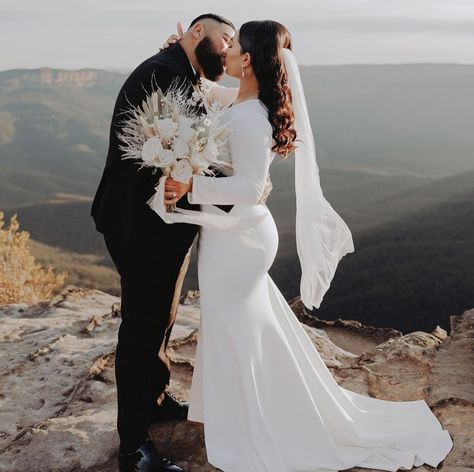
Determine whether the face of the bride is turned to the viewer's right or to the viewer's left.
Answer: to the viewer's left

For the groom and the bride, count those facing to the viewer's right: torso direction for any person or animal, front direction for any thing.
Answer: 1

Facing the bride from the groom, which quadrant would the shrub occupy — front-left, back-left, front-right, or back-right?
back-left

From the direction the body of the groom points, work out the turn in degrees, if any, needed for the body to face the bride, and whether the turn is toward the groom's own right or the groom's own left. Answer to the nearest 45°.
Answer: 0° — they already face them

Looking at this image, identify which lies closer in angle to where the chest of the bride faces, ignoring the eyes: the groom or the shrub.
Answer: the groom

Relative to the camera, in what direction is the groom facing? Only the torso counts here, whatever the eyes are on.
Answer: to the viewer's right

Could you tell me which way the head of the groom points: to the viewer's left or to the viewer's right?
to the viewer's right

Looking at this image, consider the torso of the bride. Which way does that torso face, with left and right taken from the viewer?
facing to the left of the viewer

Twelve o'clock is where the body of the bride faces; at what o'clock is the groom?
The groom is roughly at 12 o'clock from the bride.

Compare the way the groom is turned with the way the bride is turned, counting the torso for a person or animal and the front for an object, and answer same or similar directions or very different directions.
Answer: very different directions

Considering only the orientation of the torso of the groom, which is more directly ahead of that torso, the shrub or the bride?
the bride
